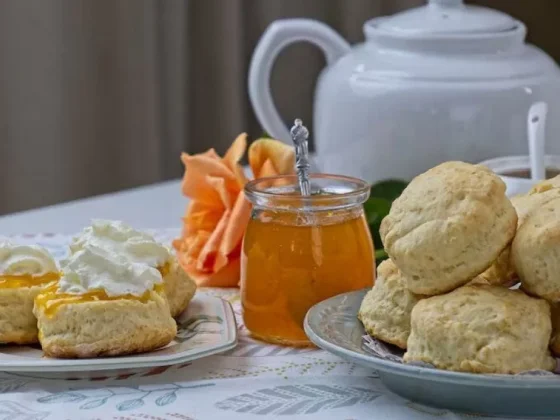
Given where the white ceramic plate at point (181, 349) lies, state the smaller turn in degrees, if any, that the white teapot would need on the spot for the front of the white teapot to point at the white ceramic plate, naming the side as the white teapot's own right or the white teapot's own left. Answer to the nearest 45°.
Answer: approximately 135° to the white teapot's own right

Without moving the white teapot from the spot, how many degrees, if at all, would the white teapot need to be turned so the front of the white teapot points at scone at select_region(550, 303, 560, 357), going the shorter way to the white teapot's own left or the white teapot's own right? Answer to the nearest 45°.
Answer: approximately 90° to the white teapot's own right

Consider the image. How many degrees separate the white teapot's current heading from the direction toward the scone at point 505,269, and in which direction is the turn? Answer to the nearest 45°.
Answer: approximately 90° to its right

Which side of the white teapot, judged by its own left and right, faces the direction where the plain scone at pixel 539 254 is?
right

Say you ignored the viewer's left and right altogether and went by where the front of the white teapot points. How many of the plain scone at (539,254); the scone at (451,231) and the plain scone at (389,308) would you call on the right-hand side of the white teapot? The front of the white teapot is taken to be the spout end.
3

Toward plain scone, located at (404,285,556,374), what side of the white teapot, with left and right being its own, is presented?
right

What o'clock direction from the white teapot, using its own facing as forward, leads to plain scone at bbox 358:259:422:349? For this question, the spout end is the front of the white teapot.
The plain scone is roughly at 3 o'clock from the white teapot.

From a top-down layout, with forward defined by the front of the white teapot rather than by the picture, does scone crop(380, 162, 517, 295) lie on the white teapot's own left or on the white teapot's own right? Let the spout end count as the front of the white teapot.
on the white teapot's own right

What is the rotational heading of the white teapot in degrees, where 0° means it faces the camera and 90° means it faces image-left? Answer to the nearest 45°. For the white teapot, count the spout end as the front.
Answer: approximately 270°
